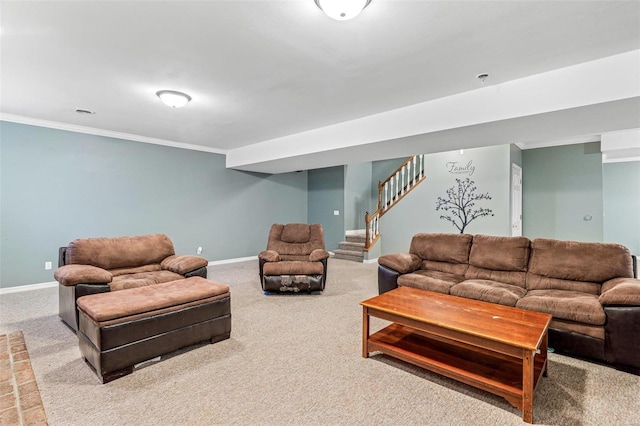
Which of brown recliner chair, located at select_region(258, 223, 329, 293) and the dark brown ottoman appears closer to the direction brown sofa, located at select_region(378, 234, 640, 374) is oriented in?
the dark brown ottoman

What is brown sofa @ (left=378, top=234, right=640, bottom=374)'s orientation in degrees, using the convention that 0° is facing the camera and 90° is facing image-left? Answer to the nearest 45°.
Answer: approximately 45°

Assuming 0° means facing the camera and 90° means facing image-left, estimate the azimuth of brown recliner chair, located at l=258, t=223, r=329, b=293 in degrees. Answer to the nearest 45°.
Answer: approximately 0°

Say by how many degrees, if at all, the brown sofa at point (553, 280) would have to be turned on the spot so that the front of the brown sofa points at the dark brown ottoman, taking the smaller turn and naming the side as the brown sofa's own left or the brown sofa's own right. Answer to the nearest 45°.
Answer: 0° — it already faces it

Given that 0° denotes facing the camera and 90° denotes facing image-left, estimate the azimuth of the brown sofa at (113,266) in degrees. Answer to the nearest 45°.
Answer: approximately 315°

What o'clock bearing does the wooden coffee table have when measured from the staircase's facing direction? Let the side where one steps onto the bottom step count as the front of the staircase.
The wooden coffee table is roughly at 10 o'clock from the staircase.
